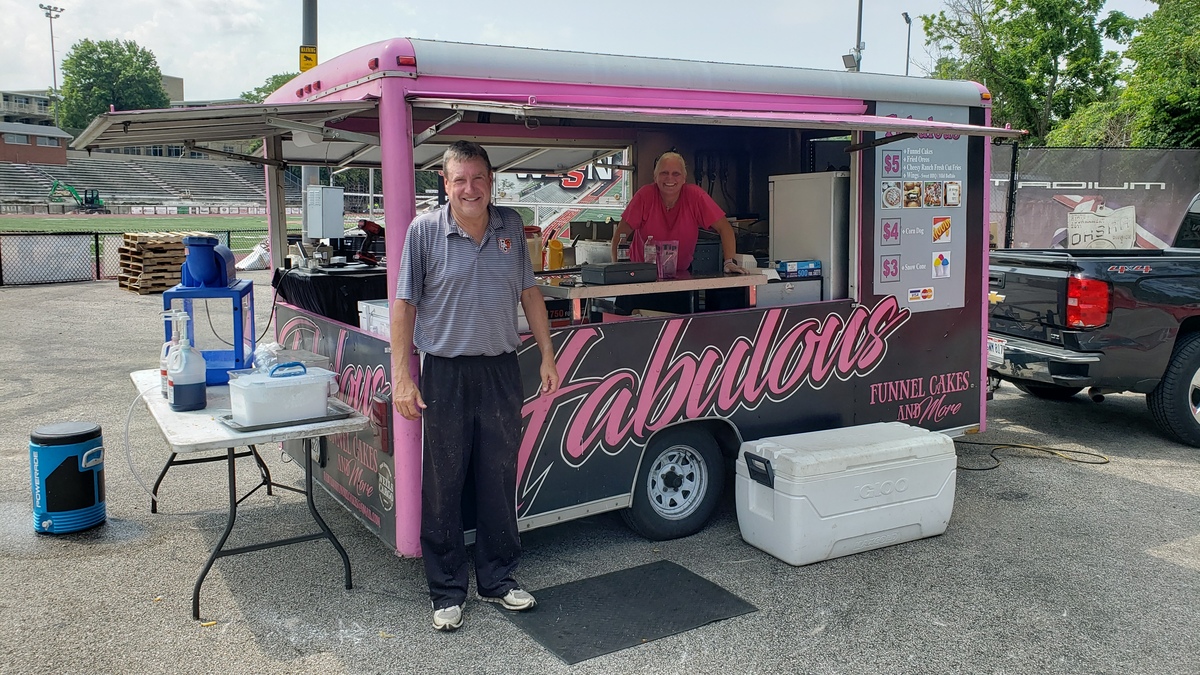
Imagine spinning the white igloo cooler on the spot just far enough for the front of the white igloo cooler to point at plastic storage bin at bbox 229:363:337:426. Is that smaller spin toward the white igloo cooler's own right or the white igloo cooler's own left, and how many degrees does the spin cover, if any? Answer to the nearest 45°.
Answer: approximately 90° to the white igloo cooler's own right

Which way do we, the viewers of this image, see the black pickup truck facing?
facing away from the viewer and to the right of the viewer

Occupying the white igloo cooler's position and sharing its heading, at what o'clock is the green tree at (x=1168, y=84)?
The green tree is roughly at 8 o'clock from the white igloo cooler.

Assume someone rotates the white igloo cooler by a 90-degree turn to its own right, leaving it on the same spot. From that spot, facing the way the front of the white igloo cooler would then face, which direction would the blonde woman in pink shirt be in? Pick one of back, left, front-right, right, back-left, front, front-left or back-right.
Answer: right

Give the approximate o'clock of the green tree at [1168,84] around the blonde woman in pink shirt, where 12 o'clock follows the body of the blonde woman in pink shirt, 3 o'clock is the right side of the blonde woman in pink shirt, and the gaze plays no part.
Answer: The green tree is roughly at 7 o'clock from the blonde woman in pink shirt.

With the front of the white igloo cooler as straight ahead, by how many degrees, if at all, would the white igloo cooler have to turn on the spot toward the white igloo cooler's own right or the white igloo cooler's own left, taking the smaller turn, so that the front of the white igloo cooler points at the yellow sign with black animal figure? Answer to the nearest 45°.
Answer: approximately 180°

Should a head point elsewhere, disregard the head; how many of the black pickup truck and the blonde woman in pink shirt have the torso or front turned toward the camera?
1

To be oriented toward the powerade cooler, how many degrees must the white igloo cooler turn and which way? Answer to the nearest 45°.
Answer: approximately 135° to its right
